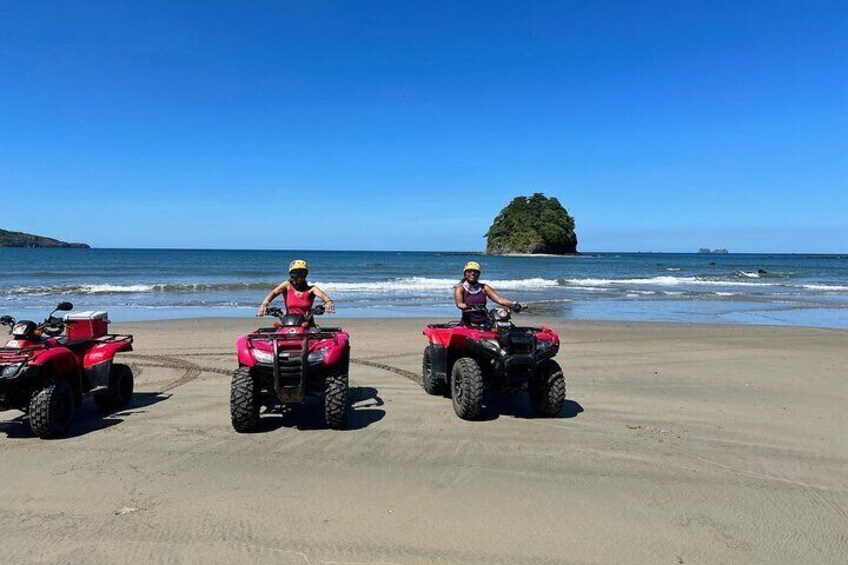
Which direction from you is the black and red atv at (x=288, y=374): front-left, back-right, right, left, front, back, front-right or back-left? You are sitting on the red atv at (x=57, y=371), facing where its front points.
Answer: left

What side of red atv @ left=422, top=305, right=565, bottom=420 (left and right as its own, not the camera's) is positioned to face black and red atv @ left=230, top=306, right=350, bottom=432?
right

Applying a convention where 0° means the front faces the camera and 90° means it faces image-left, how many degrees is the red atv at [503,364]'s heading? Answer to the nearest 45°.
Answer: approximately 315°

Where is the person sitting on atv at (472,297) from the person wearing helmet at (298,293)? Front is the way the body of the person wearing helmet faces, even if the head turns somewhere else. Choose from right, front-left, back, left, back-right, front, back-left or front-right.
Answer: left

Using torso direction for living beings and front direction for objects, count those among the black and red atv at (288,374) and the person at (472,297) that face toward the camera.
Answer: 2

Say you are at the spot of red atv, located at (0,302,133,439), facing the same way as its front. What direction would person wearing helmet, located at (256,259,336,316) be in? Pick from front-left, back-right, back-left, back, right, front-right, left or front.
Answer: back-left

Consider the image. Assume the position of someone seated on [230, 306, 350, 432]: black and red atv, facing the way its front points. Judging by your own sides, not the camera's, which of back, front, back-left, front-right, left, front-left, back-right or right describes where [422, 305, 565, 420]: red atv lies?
left

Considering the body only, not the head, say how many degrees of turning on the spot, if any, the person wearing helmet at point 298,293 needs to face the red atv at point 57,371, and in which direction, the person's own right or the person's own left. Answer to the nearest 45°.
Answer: approximately 90° to the person's own right

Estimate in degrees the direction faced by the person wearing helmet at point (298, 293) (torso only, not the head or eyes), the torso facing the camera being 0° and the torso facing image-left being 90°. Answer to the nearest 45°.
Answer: approximately 0°

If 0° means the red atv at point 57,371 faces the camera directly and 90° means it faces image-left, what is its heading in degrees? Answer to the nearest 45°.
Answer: approximately 45°

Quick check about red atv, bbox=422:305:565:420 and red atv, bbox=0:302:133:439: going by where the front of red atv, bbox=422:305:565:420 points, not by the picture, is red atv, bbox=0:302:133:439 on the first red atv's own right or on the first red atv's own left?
on the first red atv's own right

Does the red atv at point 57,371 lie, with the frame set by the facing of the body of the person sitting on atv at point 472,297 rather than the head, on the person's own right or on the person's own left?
on the person's own right
